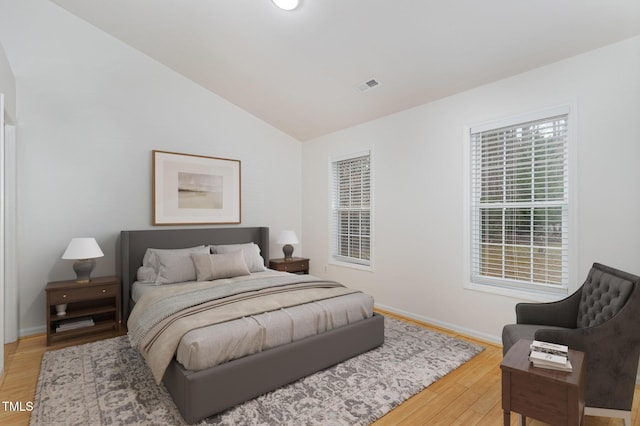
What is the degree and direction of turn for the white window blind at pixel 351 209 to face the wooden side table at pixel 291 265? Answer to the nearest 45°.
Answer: approximately 45° to its right

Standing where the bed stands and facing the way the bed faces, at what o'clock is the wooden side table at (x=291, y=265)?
The wooden side table is roughly at 8 o'clock from the bed.

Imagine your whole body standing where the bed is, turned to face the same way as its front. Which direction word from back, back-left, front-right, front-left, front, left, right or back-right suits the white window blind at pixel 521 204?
front-left

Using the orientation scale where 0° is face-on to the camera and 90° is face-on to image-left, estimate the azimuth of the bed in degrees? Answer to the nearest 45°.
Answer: approximately 315°

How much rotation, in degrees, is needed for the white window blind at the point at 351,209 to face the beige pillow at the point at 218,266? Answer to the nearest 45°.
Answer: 0° — it already faces it

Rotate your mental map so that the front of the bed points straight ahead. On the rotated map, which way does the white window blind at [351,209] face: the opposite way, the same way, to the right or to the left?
to the right

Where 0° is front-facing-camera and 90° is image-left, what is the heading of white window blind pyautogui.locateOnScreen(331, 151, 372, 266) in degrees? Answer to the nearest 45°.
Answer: approximately 45°
